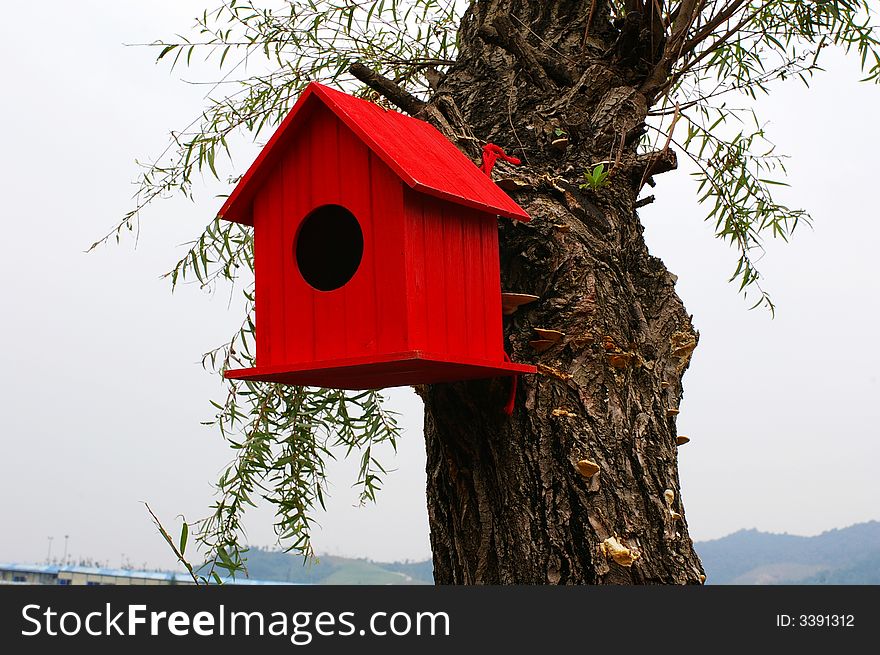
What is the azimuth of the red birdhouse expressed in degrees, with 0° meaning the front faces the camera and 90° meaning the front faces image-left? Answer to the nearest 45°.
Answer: approximately 45°
